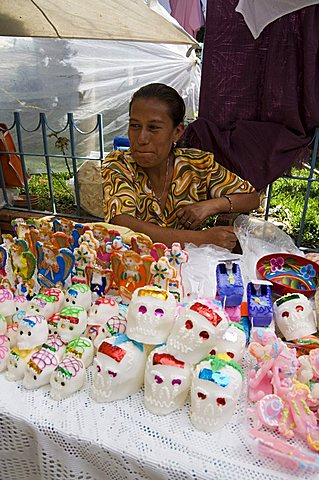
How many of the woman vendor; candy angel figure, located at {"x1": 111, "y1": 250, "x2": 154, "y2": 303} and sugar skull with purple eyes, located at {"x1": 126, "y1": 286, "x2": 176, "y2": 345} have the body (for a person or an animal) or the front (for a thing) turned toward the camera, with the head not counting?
3

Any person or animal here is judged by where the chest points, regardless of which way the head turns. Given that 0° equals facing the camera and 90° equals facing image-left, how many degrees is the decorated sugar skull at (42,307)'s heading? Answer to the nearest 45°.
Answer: approximately 45°

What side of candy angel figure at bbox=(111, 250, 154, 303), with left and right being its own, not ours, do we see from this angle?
front

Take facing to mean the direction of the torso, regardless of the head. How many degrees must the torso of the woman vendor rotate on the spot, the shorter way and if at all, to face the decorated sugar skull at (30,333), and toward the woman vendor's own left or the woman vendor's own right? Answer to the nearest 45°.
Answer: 0° — they already face it

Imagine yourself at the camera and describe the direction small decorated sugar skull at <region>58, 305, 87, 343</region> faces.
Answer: facing the viewer and to the left of the viewer

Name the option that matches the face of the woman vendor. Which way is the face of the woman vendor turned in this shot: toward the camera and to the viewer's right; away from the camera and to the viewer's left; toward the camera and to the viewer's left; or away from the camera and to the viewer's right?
toward the camera and to the viewer's left

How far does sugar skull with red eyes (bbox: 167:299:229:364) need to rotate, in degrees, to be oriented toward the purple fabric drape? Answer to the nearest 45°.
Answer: approximately 135° to its right

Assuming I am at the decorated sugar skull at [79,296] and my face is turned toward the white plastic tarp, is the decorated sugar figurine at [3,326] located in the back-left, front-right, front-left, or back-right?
back-left

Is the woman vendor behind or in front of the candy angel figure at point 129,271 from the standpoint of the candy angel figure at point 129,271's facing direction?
behind

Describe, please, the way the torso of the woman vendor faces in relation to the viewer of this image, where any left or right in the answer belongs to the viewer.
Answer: facing the viewer

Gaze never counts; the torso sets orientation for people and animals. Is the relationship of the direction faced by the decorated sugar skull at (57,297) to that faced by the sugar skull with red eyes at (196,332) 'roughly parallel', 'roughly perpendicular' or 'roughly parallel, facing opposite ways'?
roughly parallel

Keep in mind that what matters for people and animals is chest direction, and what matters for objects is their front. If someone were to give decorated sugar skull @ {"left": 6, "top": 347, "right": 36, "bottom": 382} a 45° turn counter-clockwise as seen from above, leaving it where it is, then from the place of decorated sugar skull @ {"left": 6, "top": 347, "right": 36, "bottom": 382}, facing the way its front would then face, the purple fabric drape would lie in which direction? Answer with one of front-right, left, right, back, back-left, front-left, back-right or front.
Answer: back-left

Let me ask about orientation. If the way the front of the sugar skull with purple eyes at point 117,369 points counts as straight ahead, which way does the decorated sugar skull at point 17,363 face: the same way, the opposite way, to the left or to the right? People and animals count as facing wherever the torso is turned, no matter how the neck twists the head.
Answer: the same way

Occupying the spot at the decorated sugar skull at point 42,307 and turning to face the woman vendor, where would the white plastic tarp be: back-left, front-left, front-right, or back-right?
front-left

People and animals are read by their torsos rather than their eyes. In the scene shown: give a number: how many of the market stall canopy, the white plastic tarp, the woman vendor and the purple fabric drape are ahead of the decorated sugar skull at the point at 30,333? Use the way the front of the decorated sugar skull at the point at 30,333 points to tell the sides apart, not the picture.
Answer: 0

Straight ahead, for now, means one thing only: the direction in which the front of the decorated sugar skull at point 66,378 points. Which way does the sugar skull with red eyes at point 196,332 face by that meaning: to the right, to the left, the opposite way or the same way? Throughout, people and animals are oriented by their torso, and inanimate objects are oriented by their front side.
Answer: the same way
